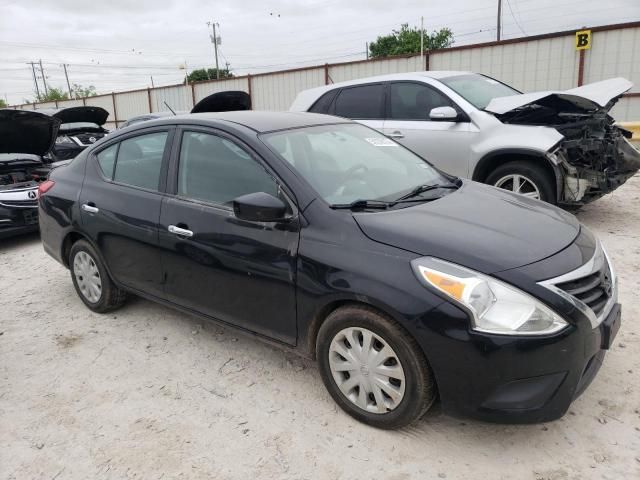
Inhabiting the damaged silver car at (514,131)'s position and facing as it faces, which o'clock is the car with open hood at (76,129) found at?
The car with open hood is roughly at 5 o'clock from the damaged silver car.

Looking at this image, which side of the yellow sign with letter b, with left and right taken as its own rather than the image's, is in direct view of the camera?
front

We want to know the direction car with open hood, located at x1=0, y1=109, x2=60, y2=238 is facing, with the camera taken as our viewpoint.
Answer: facing the viewer and to the right of the viewer

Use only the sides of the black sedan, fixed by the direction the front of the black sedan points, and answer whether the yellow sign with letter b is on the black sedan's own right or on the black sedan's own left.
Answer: on the black sedan's own left

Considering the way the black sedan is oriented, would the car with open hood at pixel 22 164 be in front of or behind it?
behind

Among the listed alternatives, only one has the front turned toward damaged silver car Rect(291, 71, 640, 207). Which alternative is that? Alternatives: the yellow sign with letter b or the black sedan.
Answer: the yellow sign with letter b
